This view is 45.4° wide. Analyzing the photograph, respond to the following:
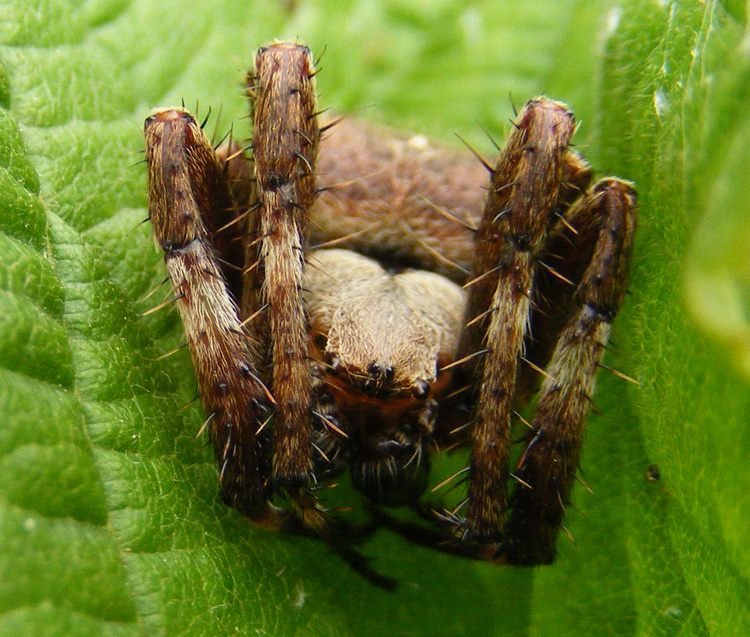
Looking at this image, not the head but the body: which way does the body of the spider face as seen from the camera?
toward the camera
